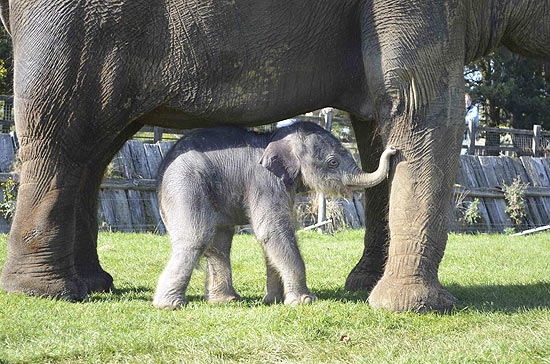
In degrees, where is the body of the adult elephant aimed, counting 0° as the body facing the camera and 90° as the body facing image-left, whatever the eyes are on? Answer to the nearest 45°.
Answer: approximately 270°

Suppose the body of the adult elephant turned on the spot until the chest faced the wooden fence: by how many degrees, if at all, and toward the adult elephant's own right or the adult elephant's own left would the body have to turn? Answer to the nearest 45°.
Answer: approximately 90° to the adult elephant's own left

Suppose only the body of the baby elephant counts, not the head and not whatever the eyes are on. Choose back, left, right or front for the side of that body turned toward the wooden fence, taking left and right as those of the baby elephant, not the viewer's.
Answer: left

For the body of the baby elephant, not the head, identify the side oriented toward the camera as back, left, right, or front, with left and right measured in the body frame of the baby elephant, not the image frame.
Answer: right
